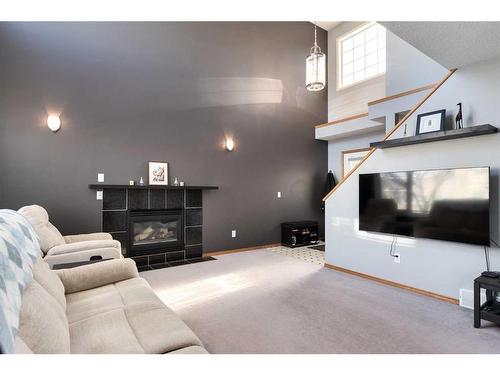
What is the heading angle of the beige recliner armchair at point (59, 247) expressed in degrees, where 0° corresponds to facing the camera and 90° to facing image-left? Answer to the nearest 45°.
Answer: approximately 270°

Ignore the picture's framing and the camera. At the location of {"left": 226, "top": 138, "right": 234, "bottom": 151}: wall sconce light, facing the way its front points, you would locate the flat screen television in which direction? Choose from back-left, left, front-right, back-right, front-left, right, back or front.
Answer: front-left

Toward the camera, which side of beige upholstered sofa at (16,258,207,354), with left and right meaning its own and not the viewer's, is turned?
right

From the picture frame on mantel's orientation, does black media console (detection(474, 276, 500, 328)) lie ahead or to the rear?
ahead

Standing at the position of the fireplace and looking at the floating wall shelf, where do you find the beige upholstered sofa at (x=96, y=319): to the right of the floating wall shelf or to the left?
right

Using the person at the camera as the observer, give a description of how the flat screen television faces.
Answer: facing the viewer and to the left of the viewer

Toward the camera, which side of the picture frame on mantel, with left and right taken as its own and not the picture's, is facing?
front

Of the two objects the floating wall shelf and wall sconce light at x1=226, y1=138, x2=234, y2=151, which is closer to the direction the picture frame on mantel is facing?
the floating wall shelf

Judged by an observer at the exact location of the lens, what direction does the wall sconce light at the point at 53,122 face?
facing the viewer

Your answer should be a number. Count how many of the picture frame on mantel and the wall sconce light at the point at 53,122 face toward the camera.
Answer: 2

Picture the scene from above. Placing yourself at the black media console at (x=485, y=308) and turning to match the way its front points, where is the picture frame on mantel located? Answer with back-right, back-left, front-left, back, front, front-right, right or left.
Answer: front-right

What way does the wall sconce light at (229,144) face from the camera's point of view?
toward the camera

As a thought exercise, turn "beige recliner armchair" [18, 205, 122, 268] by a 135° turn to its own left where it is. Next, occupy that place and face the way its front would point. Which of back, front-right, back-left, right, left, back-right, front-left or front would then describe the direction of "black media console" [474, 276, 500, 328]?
back

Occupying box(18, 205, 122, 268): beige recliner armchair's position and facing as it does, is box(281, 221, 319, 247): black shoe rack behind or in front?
in front

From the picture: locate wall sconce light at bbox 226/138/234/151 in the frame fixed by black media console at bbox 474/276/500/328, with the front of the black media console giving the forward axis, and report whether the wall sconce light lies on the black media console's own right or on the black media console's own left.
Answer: on the black media console's own right

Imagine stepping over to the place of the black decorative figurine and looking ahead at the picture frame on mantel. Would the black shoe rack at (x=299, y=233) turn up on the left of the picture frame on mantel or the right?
right
